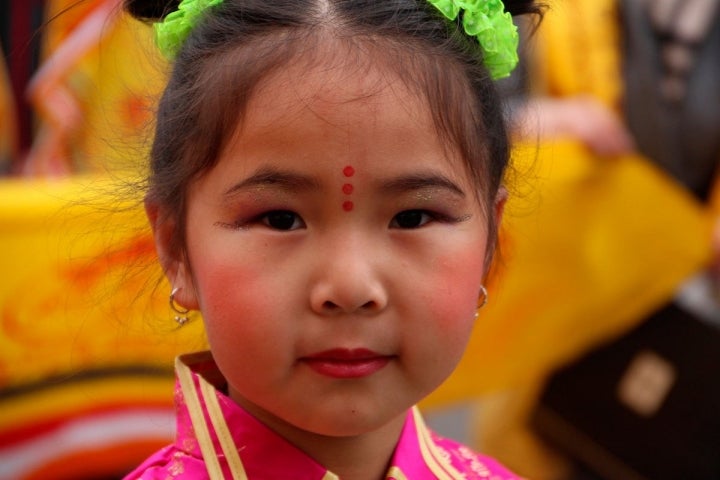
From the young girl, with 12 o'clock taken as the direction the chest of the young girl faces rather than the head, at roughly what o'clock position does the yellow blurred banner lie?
The yellow blurred banner is roughly at 5 o'clock from the young girl.

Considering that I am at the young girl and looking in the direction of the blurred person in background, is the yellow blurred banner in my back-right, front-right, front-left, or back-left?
front-left

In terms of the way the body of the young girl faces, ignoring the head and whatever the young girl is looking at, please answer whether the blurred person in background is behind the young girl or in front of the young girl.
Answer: behind

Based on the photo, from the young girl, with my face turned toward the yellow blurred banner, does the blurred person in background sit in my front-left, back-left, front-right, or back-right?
front-right

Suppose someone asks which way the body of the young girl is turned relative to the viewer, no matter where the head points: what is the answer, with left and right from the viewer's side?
facing the viewer

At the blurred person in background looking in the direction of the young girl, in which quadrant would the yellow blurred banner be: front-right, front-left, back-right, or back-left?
front-right

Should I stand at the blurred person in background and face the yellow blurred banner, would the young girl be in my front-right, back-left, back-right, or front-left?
front-left
